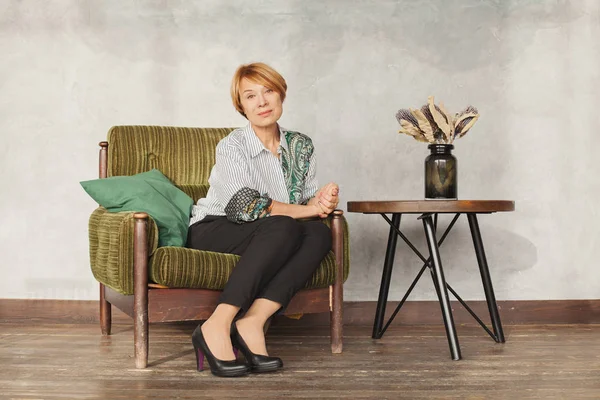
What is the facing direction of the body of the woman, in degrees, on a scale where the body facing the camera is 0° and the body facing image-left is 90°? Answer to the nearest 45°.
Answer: approximately 315°

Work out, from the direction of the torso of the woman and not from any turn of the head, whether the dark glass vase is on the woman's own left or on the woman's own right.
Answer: on the woman's own left

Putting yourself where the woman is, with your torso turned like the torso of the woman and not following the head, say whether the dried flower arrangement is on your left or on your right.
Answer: on your left
